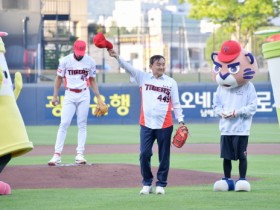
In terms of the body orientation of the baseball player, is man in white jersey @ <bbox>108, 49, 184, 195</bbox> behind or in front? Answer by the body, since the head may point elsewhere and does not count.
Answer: in front

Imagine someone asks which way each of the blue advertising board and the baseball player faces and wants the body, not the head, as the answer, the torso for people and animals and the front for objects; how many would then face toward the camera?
2

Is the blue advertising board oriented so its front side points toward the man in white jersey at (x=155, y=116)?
yes

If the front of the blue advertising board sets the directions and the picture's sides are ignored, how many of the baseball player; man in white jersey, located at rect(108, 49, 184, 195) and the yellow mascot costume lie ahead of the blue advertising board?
3

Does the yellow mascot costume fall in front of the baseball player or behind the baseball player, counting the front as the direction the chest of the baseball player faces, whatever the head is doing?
in front

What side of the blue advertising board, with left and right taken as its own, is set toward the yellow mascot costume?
front

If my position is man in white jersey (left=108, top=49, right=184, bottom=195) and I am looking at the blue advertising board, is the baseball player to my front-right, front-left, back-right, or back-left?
front-left

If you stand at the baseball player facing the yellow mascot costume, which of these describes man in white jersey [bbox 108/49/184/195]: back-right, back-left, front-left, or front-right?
front-left

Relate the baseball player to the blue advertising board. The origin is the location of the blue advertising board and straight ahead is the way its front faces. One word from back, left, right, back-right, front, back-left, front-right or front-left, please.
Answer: front

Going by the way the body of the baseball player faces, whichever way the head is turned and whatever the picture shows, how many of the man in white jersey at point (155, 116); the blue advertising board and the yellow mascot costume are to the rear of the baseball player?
1

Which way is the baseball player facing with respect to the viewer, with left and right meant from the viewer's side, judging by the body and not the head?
facing the viewer

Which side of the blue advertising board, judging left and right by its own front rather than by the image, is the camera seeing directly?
front

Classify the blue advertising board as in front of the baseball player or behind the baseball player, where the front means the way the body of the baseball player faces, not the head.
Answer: behind

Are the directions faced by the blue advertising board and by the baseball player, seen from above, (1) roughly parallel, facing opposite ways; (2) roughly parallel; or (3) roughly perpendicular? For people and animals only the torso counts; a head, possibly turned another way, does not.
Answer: roughly parallel
